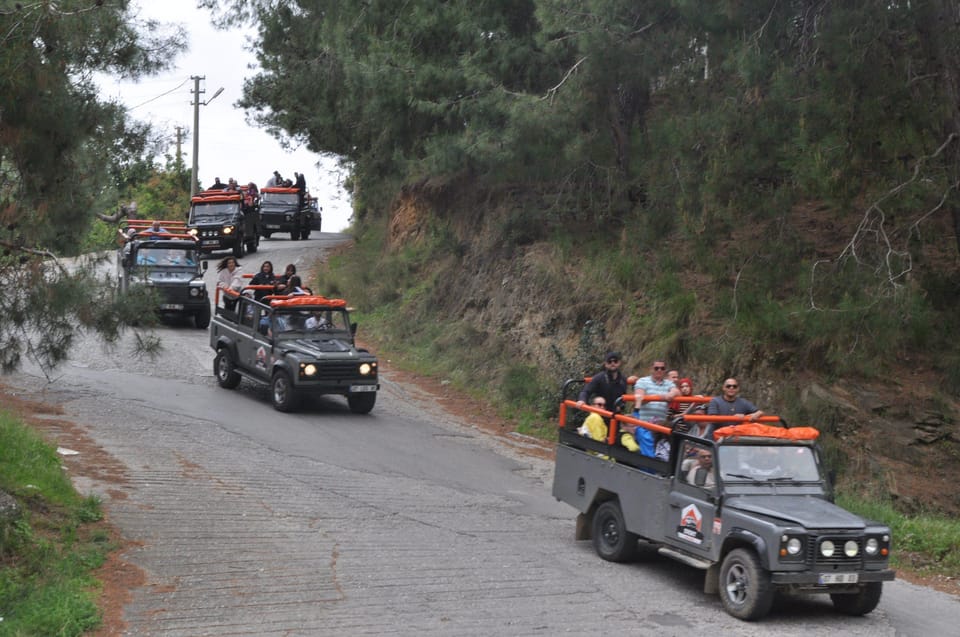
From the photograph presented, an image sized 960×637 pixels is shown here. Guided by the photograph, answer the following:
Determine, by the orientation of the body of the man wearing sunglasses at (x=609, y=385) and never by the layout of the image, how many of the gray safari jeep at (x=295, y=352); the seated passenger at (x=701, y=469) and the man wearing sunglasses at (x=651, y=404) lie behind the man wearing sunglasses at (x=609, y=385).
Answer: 1

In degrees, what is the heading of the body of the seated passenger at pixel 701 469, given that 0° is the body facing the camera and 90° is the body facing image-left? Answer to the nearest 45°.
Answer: approximately 315°

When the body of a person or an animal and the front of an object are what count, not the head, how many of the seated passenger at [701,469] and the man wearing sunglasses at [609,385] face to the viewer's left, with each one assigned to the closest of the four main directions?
0

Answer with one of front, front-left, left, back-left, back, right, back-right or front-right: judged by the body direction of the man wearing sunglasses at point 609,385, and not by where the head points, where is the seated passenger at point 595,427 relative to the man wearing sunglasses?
front-right

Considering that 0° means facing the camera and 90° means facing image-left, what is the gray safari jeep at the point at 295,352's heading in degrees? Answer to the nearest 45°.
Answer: approximately 315°

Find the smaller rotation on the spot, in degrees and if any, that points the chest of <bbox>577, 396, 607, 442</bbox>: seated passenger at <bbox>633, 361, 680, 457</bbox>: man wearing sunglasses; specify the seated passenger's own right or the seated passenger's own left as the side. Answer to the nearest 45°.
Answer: approximately 45° to the seated passenger's own left

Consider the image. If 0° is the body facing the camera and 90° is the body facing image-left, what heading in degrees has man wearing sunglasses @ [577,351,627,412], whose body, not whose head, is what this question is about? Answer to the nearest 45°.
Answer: approximately 315°

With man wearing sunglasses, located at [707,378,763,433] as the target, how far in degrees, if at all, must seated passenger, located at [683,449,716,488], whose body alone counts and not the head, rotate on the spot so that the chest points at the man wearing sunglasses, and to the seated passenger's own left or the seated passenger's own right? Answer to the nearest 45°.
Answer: approximately 135° to the seated passenger's own left
